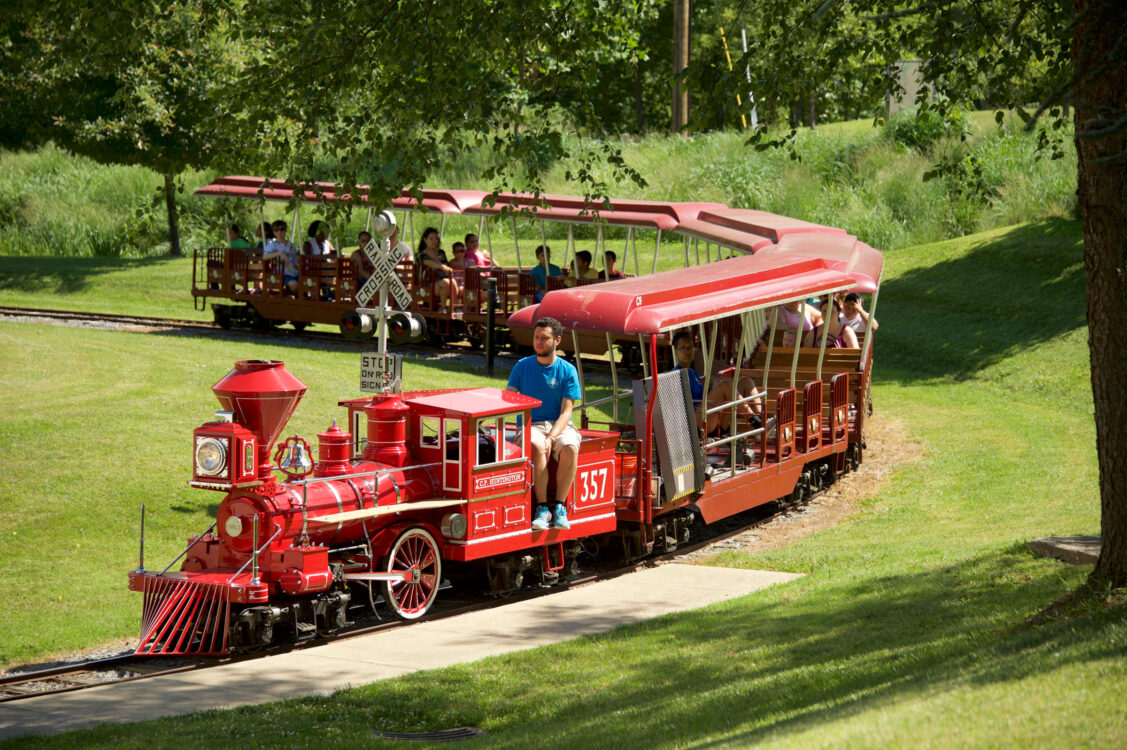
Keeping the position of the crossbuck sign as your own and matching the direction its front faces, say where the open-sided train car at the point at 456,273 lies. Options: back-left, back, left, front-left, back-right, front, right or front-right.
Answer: back

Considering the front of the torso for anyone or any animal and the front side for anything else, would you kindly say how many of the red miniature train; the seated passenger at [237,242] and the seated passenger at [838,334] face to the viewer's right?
1

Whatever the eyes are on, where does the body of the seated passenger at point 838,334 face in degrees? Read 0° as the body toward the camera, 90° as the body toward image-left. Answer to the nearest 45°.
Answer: approximately 45°

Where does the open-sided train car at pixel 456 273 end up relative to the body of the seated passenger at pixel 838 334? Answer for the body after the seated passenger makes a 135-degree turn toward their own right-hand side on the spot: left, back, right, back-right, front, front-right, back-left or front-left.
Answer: front-left

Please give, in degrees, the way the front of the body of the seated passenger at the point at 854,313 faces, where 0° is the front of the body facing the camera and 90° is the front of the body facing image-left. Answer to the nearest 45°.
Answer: approximately 45°

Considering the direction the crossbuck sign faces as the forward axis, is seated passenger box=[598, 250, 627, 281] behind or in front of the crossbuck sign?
behind

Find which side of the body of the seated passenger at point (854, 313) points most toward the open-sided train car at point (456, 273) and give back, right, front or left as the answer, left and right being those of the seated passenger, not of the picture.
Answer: right

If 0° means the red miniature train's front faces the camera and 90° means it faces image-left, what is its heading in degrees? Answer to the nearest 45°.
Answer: approximately 45°

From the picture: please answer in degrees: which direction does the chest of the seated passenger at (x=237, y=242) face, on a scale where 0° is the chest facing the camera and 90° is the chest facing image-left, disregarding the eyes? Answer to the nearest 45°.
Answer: approximately 270°
